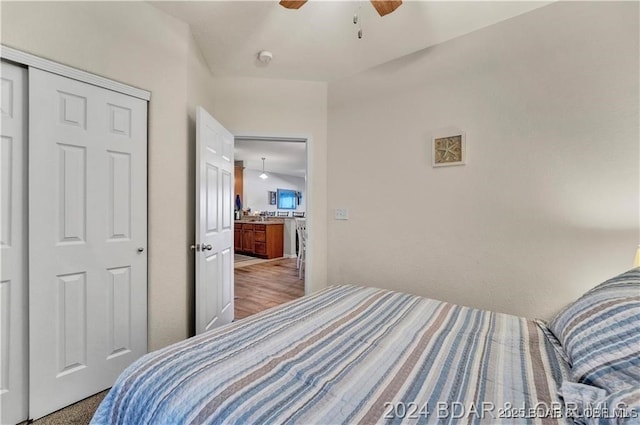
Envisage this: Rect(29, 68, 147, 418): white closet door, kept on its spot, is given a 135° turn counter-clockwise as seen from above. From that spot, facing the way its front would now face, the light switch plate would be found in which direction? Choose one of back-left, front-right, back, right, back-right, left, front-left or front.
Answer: right

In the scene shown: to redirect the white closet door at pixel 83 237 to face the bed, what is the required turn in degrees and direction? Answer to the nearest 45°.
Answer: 0° — it already faces it

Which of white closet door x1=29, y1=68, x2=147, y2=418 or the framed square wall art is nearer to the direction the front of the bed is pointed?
the white closet door

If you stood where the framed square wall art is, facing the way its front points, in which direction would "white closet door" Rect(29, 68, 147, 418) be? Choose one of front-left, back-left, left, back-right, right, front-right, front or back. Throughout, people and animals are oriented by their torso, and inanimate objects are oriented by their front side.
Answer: front

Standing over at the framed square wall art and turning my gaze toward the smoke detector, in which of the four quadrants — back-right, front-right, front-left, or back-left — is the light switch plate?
front-right

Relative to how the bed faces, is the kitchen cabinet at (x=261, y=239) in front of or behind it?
in front

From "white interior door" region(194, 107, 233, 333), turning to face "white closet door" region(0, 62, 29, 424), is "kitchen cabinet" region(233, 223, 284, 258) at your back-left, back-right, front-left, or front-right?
back-right

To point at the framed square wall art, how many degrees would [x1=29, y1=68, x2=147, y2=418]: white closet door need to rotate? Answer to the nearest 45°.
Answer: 0° — it already faces it

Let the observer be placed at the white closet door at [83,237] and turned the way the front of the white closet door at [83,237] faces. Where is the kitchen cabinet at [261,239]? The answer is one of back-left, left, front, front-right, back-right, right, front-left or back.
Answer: left

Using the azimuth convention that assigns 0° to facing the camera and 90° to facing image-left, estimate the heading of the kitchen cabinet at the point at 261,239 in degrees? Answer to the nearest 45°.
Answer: approximately 45°

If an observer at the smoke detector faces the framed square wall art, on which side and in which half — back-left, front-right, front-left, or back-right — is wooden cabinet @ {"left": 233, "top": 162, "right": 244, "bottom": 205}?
back-left

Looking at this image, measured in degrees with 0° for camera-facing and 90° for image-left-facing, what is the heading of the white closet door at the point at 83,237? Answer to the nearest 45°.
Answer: approximately 315°

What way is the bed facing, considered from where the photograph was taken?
facing away from the viewer and to the left of the viewer

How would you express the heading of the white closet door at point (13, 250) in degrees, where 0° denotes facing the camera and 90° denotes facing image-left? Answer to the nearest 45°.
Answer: approximately 315°

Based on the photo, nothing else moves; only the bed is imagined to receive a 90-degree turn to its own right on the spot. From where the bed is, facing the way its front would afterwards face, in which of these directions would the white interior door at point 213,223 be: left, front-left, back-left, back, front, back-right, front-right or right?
left

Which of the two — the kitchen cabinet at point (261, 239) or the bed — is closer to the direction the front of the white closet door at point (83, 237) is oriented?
the bed

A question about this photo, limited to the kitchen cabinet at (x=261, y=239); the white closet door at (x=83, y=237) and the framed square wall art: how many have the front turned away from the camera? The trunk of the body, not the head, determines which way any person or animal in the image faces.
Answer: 0

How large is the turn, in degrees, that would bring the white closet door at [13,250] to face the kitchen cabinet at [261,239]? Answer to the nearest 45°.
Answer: approximately 90° to its left

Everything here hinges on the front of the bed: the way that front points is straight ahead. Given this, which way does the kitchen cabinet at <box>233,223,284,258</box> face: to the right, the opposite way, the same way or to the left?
to the left

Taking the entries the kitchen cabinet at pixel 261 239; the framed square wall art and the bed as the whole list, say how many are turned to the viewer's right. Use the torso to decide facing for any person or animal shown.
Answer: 0

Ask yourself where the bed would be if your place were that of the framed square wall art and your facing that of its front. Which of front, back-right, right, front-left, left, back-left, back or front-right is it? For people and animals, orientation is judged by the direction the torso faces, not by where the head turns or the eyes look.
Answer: front-left

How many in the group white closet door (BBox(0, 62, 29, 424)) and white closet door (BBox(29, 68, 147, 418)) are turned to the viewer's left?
0
